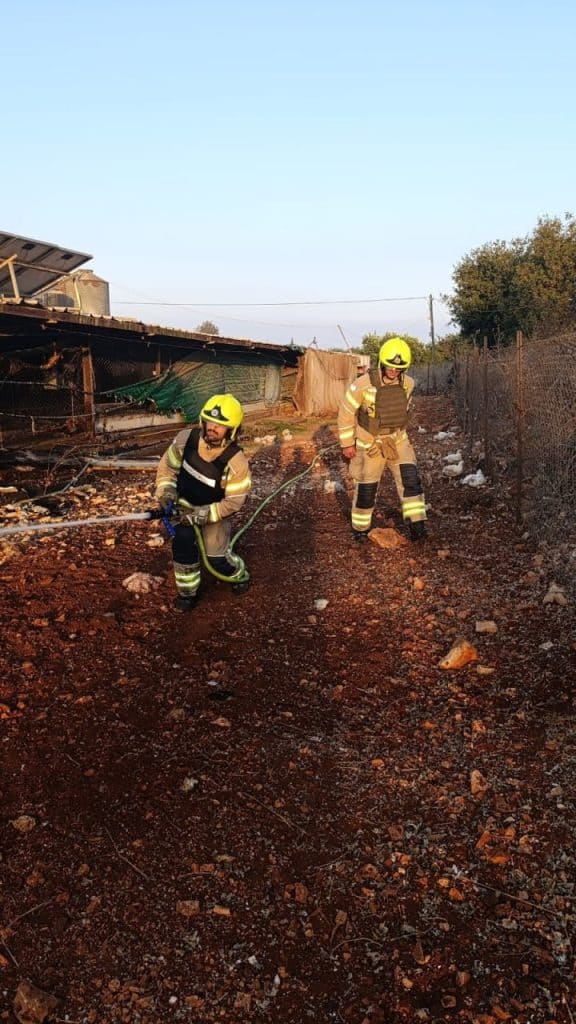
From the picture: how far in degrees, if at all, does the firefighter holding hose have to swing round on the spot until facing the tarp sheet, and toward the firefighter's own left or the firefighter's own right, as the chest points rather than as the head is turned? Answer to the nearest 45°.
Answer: approximately 135° to the firefighter's own right

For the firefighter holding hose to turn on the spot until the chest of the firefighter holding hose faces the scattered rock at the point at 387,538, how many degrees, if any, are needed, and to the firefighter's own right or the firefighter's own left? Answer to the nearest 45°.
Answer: approximately 180°

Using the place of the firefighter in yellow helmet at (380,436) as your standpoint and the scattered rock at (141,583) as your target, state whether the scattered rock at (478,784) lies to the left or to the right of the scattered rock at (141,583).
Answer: left

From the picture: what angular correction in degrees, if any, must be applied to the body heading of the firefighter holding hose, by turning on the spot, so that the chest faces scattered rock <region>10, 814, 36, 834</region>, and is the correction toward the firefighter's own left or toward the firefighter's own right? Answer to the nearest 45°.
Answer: approximately 45° to the firefighter's own left

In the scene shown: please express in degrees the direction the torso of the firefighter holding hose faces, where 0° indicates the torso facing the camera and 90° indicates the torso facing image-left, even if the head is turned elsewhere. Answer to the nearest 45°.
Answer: approximately 45°

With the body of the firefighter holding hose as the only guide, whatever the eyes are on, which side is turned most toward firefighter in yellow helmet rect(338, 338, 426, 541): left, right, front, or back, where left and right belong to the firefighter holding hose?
back

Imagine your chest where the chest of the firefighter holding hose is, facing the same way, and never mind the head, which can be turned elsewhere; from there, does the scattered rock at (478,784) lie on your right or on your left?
on your left

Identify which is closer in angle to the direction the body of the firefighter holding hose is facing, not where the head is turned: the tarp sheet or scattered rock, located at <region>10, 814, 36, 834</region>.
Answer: the scattered rock

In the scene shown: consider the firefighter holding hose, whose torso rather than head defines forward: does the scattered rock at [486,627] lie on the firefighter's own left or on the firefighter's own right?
on the firefighter's own left

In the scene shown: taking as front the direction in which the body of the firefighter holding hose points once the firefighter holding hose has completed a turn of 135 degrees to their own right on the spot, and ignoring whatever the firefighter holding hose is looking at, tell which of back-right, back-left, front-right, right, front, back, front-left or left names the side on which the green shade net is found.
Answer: front
